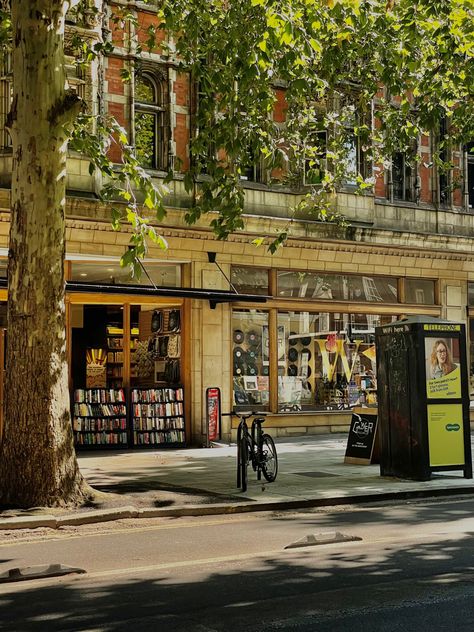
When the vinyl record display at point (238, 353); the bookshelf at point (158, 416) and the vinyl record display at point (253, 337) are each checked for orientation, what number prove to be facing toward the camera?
3

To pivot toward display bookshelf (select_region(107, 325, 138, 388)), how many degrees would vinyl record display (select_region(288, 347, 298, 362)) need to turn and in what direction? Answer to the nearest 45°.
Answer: approximately 45° to its right

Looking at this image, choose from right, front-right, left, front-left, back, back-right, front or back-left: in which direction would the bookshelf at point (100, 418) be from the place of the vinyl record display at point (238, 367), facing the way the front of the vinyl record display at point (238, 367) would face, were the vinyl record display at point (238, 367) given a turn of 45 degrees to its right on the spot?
front

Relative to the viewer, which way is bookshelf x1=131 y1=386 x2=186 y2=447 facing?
toward the camera

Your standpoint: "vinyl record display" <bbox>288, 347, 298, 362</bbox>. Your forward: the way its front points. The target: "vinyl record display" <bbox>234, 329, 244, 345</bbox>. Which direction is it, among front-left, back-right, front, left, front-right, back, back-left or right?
front-right

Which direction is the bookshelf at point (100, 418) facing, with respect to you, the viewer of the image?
facing the viewer

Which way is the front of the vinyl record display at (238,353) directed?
toward the camera
